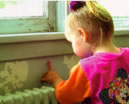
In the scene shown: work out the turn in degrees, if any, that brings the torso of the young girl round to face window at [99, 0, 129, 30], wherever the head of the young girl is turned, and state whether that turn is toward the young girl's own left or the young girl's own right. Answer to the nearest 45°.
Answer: approximately 45° to the young girl's own right

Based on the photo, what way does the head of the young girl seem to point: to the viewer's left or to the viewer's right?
to the viewer's left

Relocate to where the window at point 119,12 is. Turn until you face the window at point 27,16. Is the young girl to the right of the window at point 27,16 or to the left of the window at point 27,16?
left

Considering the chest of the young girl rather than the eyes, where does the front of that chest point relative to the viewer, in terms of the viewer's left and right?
facing away from the viewer and to the left of the viewer

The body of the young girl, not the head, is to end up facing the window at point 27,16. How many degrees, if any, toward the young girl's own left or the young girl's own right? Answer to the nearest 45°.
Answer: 0° — they already face it
